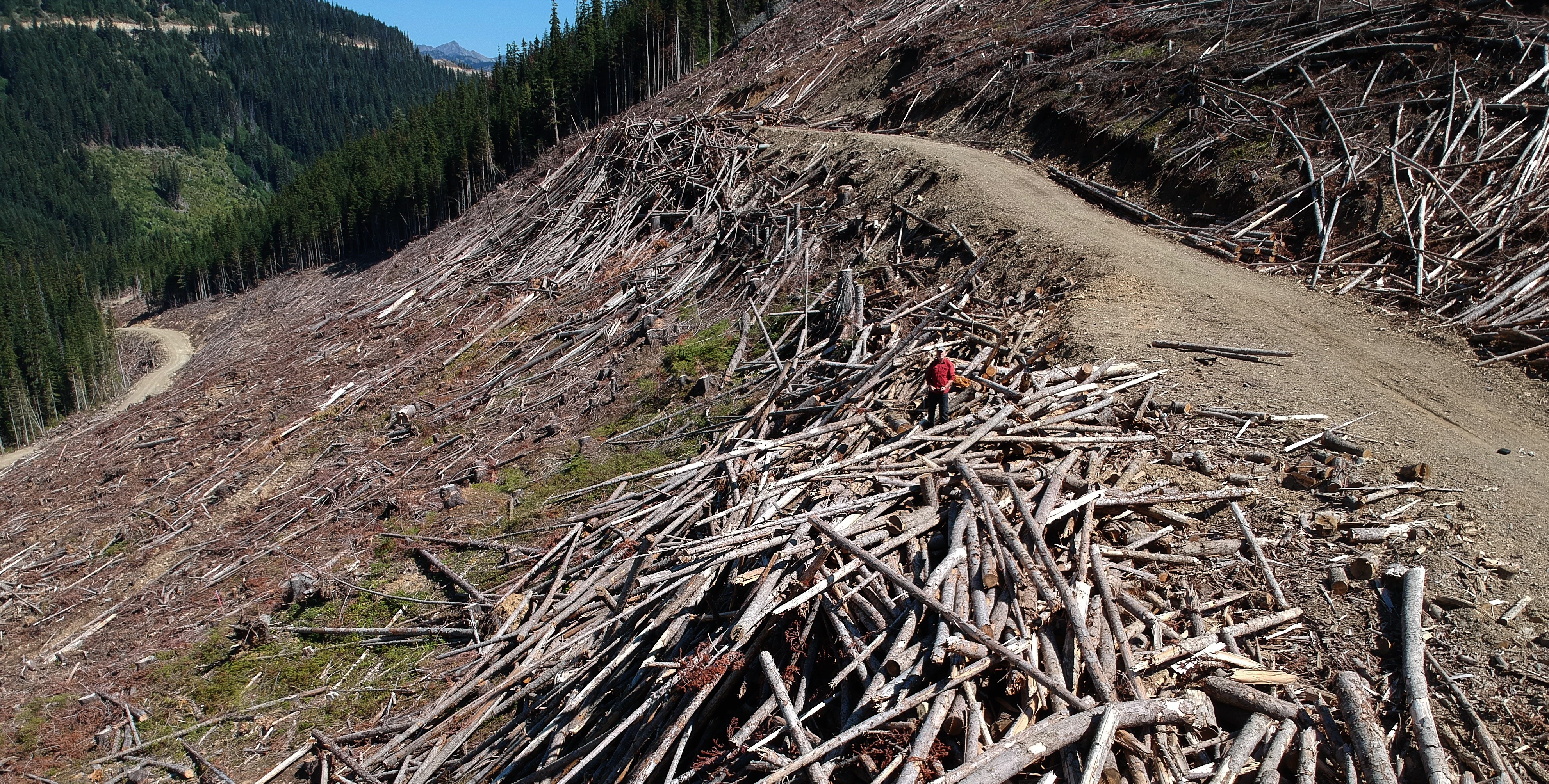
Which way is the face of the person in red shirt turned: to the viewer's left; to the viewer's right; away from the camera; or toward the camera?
toward the camera

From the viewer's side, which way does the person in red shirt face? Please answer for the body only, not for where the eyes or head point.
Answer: toward the camera
